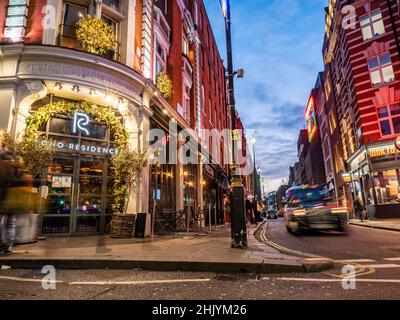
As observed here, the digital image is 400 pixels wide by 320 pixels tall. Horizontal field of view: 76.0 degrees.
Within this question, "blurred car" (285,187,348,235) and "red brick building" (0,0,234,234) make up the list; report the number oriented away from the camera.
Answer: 0

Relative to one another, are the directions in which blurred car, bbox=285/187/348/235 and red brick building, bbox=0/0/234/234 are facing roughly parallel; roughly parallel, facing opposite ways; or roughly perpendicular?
roughly parallel

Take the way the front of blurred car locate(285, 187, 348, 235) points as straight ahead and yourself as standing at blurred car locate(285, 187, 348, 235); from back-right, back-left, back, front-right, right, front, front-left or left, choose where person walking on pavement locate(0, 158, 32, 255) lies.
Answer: right

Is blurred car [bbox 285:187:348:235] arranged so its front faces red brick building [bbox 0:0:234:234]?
no

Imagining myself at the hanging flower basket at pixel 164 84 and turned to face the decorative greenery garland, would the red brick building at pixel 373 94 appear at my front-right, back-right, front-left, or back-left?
back-left

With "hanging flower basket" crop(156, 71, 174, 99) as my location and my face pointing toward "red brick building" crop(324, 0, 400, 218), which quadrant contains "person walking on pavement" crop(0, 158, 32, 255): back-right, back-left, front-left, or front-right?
back-right

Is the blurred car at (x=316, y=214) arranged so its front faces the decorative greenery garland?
no

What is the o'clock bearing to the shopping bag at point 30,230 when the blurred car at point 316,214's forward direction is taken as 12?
The shopping bag is roughly at 3 o'clock from the blurred car.

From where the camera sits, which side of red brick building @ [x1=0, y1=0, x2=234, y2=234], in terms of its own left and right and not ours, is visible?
front

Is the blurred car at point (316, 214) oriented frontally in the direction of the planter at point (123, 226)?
no

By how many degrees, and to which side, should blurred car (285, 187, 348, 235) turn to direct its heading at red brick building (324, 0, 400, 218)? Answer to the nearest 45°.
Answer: approximately 135° to its left
